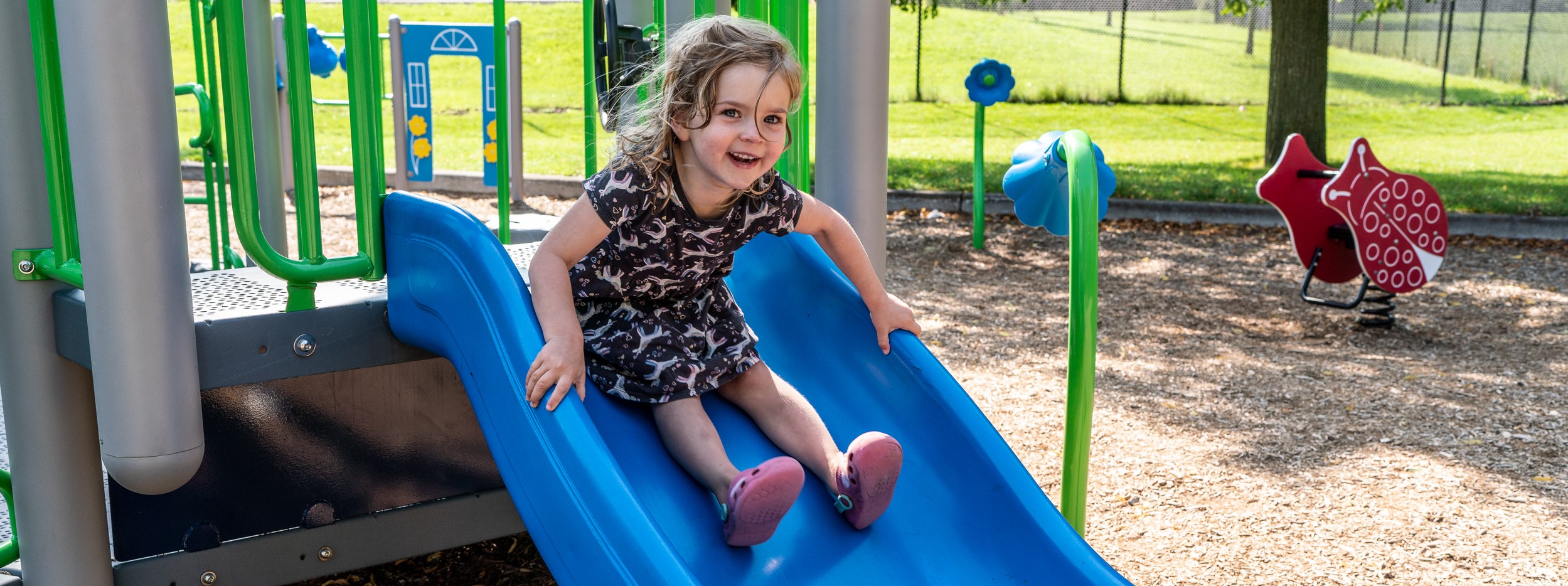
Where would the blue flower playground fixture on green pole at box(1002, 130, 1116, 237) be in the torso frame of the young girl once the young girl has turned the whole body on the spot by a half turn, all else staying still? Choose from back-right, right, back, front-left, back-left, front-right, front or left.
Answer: right

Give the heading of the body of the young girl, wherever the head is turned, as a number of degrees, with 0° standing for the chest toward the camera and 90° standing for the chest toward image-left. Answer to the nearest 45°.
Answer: approximately 315°

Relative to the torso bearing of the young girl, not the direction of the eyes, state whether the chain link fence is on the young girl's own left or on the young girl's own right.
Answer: on the young girl's own left
